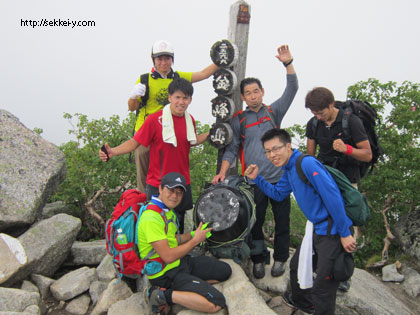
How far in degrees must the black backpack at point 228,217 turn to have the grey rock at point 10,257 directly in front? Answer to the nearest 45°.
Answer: approximately 45° to its right

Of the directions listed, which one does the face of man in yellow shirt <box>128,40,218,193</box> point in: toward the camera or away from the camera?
toward the camera

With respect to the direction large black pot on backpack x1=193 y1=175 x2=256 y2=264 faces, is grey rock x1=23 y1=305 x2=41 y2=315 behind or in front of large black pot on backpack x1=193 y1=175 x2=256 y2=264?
in front

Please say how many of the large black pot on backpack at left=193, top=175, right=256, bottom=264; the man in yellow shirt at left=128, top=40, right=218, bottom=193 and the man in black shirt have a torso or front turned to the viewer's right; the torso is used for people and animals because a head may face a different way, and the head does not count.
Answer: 0

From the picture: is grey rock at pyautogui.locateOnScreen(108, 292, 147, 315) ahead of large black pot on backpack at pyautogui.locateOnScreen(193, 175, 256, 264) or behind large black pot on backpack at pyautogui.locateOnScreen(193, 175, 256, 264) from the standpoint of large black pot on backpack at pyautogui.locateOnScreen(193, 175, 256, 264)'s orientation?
ahead

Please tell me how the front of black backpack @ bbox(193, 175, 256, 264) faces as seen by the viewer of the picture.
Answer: facing the viewer and to the left of the viewer

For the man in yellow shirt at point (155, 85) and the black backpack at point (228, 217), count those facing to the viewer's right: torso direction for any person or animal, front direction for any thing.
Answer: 0

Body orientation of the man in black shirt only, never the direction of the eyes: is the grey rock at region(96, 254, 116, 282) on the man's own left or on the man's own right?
on the man's own right

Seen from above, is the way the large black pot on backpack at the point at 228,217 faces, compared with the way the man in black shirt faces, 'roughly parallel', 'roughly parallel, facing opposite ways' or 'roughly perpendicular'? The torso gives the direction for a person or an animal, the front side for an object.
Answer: roughly parallel

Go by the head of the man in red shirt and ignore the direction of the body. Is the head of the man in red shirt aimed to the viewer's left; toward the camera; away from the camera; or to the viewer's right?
toward the camera

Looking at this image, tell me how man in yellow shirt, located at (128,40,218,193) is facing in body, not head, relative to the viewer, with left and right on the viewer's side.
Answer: facing the viewer
